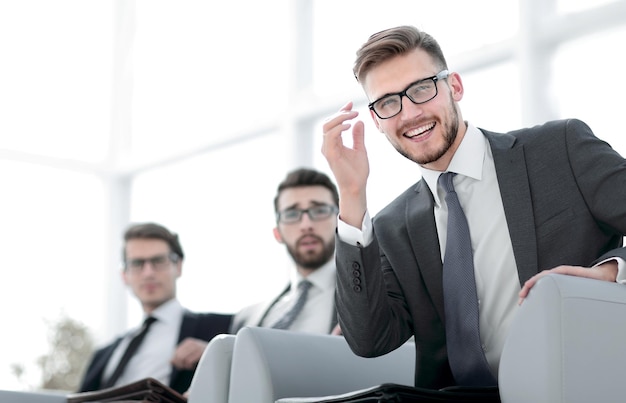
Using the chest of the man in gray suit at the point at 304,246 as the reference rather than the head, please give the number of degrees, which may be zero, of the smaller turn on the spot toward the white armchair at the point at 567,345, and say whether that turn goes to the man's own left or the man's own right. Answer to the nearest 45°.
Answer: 0° — they already face it

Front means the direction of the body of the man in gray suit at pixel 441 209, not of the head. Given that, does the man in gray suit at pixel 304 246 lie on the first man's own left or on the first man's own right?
on the first man's own right

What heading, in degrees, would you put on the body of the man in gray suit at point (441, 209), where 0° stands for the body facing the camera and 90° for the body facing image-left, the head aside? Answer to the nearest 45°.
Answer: approximately 45°

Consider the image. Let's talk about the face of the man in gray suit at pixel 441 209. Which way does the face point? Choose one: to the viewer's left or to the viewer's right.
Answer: to the viewer's left

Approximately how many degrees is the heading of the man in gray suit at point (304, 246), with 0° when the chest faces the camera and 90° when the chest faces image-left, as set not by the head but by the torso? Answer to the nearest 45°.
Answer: approximately 0°

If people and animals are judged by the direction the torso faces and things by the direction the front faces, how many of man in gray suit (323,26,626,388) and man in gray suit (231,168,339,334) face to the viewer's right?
0

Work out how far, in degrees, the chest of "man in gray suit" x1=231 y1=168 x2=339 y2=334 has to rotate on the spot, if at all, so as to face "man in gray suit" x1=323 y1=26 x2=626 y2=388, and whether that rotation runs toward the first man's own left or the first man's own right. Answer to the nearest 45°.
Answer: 0° — they already face them
